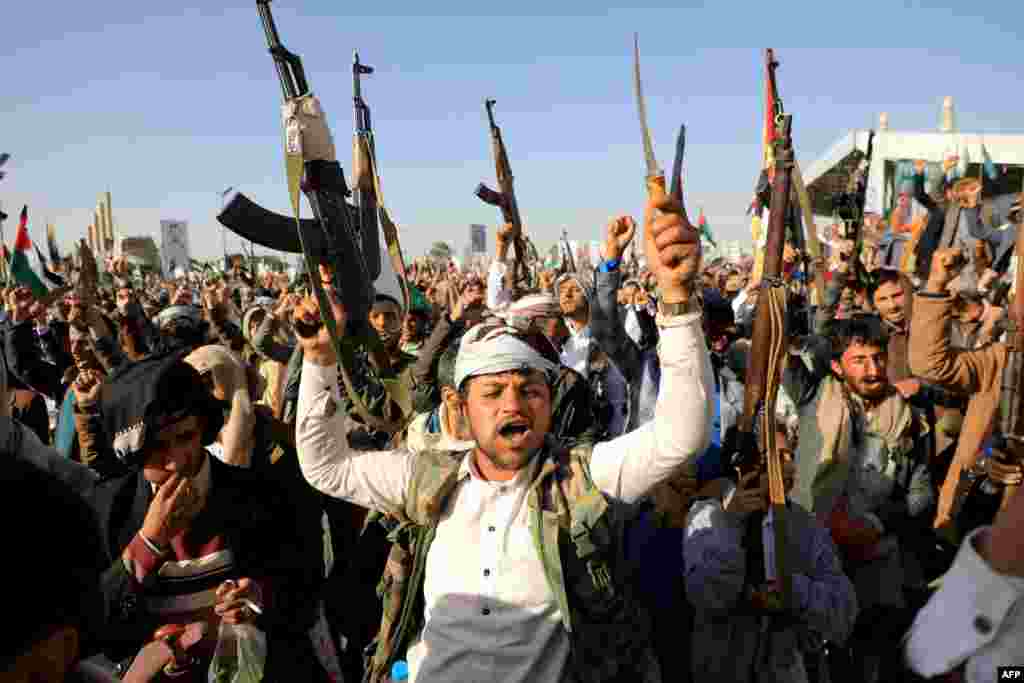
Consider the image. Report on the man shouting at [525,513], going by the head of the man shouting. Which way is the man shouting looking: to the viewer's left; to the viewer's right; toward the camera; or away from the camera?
toward the camera

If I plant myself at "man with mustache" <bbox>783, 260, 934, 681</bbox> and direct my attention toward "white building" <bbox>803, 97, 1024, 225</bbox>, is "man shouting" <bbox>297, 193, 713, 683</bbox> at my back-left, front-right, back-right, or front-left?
back-left

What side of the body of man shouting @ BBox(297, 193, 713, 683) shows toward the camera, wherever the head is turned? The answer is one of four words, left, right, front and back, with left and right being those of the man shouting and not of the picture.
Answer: front

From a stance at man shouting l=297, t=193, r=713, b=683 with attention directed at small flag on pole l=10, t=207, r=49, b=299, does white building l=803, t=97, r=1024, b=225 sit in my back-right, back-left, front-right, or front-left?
front-right

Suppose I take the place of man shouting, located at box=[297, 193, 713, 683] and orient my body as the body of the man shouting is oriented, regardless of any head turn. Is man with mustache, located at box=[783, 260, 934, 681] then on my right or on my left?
on my left

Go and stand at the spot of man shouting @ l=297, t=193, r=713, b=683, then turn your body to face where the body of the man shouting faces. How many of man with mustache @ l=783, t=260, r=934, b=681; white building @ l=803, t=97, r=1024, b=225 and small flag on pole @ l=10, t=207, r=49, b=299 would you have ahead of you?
0

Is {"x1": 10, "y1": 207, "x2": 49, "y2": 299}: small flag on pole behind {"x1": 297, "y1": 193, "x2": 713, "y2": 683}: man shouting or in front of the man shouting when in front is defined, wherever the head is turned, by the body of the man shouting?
behind

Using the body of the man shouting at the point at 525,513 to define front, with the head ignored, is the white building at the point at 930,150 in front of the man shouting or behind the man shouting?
behind
